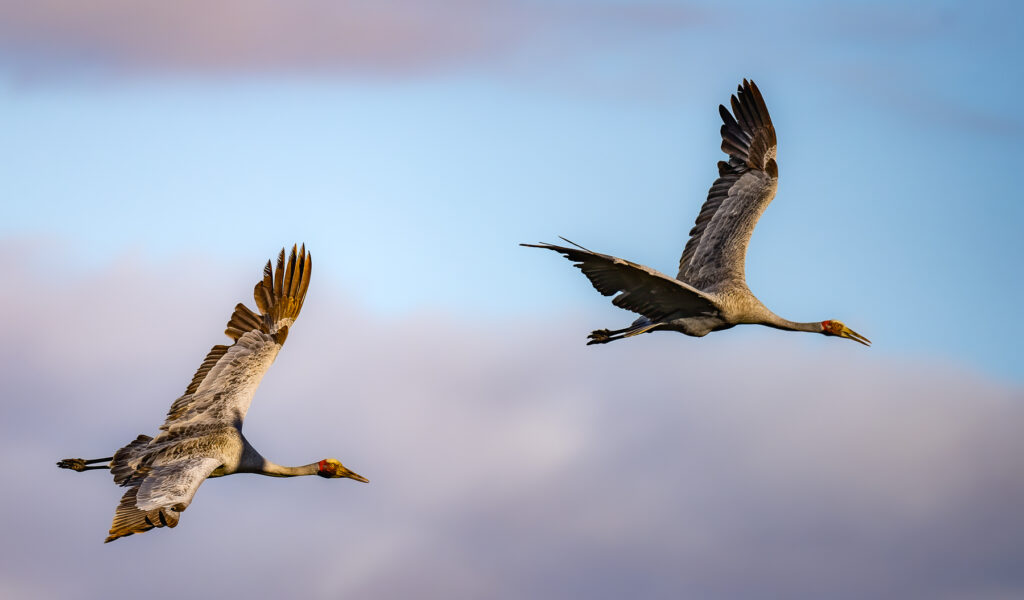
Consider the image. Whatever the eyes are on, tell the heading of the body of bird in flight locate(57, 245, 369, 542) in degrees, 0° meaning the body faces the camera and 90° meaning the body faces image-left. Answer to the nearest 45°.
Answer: approximately 270°

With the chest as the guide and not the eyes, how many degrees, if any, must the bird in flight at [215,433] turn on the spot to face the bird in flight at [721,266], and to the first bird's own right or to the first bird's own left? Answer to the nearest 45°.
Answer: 0° — it already faces it

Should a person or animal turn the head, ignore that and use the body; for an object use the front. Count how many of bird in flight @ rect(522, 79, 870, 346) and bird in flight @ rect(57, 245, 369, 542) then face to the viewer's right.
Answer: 2

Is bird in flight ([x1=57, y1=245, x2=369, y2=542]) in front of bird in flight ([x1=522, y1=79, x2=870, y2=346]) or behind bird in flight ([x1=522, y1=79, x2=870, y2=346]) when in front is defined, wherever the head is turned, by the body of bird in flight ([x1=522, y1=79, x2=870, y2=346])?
behind

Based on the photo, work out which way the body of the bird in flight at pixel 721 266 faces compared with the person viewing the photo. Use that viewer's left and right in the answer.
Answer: facing to the right of the viewer
